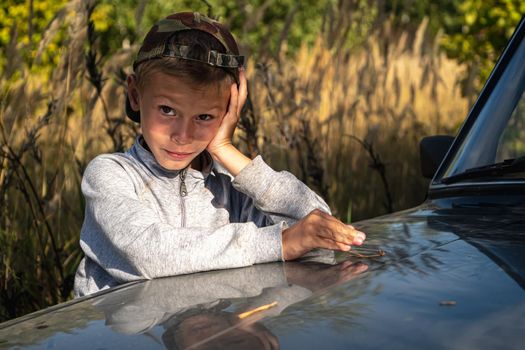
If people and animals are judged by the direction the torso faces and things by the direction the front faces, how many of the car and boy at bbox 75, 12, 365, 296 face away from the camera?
0

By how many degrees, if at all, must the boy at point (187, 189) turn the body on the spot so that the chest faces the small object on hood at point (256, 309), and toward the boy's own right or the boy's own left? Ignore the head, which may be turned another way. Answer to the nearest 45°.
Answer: approximately 45° to the boy's own right

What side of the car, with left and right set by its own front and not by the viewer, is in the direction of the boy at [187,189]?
right

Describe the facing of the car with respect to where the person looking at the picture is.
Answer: facing the viewer and to the left of the viewer

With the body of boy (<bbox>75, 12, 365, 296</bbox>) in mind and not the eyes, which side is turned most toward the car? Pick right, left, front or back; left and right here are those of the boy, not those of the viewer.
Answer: front

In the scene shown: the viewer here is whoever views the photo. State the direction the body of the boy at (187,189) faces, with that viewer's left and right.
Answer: facing the viewer and to the right of the viewer

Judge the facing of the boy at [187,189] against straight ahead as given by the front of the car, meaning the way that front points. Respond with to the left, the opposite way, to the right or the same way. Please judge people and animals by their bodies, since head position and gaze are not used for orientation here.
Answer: to the left
